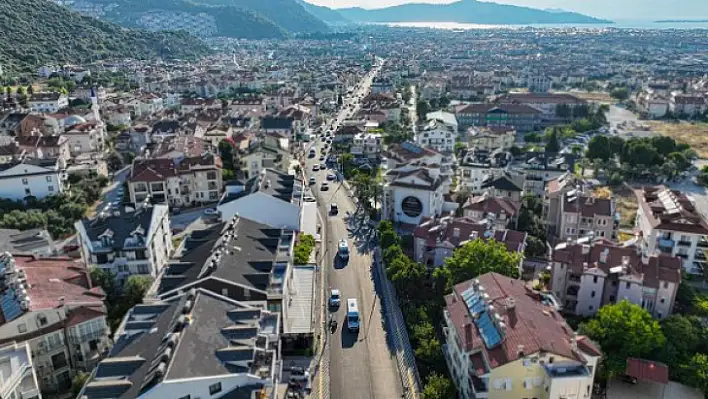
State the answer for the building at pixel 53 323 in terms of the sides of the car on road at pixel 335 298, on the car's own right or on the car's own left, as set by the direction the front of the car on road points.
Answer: on the car's own right

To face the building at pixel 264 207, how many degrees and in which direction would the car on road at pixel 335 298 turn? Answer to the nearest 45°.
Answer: approximately 135° to its right

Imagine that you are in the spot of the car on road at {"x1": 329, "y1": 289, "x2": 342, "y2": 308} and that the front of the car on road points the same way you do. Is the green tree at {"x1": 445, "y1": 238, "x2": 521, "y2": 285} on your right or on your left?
on your left

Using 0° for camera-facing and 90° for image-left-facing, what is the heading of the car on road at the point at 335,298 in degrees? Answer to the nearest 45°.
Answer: approximately 0°

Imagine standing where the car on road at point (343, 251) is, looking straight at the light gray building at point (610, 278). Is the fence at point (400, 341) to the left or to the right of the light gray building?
right

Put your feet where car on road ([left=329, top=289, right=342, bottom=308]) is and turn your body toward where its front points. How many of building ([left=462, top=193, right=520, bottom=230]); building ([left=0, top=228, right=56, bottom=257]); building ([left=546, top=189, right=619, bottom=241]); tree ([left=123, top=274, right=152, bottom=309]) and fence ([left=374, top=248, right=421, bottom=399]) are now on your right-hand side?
2

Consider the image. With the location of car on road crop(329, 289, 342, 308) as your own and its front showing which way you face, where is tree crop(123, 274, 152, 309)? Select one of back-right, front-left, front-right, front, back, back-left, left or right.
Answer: right

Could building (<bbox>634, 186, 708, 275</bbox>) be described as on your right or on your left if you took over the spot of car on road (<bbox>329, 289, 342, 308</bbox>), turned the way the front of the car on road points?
on your left

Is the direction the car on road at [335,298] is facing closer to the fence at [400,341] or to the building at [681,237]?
the fence

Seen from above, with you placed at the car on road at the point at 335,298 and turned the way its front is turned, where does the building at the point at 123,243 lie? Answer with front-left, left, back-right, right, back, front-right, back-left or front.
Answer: right

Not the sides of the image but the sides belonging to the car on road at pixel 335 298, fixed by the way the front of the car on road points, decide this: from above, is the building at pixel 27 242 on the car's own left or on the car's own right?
on the car's own right

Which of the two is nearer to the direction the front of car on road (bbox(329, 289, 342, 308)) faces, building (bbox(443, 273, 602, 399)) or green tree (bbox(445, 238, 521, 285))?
the building
